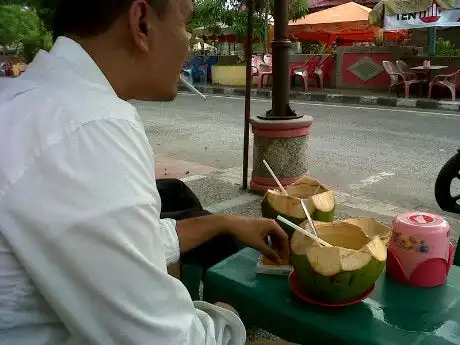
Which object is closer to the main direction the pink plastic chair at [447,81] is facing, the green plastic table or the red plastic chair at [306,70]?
the red plastic chair

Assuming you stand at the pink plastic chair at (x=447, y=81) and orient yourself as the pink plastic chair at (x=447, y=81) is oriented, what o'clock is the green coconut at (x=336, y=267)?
The green coconut is roughly at 9 o'clock from the pink plastic chair.

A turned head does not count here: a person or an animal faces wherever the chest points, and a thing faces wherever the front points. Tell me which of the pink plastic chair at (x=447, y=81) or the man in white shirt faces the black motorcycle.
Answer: the man in white shirt

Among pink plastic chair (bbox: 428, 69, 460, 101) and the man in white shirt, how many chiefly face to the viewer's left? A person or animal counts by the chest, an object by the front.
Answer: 1

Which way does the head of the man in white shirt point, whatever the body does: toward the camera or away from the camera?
away from the camera

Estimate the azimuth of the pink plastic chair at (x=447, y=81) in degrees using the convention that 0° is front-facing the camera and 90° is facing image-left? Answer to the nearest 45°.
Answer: approximately 90°

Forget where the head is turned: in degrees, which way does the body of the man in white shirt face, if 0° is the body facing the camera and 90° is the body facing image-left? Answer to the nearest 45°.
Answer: approximately 225°
